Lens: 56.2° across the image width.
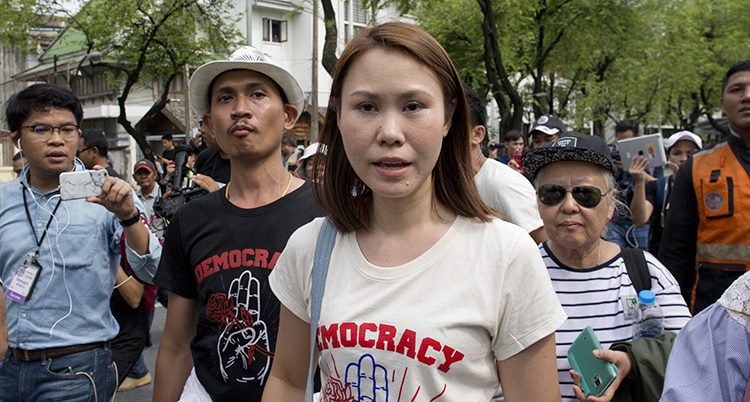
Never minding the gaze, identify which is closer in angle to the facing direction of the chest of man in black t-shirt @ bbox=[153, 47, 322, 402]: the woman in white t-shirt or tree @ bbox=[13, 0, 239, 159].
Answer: the woman in white t-shirt

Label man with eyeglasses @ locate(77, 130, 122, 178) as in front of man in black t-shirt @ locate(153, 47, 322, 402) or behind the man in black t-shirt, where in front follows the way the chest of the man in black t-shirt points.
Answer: behind

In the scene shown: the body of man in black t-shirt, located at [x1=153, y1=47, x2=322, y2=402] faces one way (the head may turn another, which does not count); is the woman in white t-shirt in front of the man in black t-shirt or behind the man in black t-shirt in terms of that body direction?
in front

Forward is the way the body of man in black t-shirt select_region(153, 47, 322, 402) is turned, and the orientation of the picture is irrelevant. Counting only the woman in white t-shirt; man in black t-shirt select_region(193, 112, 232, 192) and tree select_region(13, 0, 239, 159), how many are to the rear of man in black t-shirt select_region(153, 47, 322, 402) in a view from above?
2

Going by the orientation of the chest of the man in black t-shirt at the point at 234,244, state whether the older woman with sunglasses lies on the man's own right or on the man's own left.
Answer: on the man's own left

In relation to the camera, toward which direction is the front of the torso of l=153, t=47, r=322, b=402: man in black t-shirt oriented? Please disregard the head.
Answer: toward the camera

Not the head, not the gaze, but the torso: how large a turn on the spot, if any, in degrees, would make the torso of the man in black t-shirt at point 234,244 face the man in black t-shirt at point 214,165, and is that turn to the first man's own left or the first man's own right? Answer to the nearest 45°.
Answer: approximately 180°

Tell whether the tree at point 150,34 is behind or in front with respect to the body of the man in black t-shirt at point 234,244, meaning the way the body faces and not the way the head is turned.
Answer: behind

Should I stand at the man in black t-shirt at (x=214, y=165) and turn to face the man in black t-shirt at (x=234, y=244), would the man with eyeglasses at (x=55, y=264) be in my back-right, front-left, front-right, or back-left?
front-right

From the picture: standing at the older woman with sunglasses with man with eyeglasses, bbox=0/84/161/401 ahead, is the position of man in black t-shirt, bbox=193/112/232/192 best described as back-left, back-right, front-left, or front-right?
front-right

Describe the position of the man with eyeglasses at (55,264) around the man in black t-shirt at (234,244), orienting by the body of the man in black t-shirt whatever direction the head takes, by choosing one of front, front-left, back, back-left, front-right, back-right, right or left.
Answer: back-right
